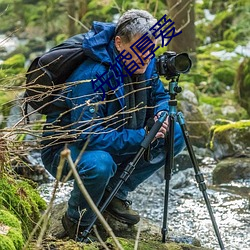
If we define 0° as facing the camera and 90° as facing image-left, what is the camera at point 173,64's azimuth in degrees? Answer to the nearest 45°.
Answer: approximately 315°

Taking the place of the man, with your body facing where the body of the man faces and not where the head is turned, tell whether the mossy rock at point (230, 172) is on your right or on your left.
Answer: on your left

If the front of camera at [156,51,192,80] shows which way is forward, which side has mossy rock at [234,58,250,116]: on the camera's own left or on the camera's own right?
on the camera's own left

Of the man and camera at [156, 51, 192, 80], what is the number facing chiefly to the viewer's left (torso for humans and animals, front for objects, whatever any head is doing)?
0

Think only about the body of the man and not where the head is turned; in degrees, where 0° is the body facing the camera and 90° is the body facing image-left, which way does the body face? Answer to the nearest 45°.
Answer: approximately 315°

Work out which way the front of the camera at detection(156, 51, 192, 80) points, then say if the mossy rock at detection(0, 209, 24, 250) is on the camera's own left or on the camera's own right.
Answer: on the camera's own right
